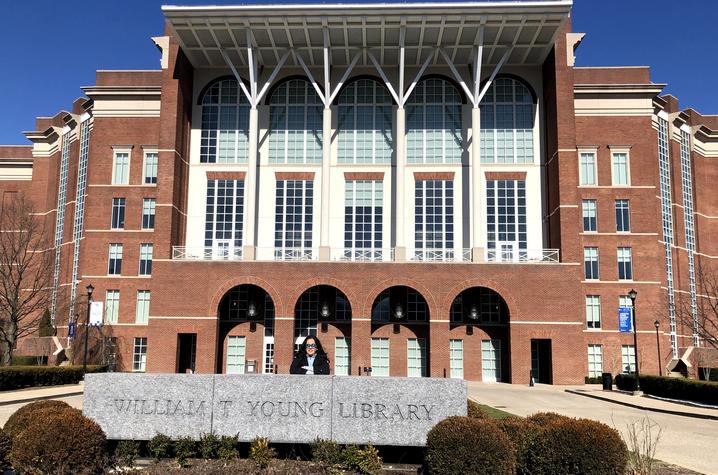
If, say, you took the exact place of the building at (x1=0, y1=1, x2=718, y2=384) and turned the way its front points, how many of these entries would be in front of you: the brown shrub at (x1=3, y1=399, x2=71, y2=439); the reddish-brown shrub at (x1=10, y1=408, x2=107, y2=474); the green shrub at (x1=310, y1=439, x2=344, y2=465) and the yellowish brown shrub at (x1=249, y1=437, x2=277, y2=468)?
4

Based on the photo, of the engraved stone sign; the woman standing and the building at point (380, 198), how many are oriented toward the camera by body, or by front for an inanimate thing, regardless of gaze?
3

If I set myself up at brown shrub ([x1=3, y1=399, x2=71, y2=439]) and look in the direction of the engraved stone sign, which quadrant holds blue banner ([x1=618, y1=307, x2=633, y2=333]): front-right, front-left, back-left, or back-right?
front-left

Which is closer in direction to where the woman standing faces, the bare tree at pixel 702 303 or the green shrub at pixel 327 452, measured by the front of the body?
the green shrub

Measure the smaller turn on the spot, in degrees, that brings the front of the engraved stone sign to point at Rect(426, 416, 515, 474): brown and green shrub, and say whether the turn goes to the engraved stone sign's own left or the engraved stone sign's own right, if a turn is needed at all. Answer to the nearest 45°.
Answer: approximately 45° to the engraved stone sign's own left

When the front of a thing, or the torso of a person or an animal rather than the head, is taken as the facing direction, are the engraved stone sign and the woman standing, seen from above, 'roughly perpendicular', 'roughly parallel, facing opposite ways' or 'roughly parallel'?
roughly parallel

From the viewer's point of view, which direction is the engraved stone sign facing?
toward the camera

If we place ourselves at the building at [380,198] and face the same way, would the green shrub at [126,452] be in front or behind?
in front

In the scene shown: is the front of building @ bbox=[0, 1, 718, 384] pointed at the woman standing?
yes

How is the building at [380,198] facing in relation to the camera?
toward the camera

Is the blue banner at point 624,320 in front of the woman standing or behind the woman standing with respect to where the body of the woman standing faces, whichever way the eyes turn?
behind

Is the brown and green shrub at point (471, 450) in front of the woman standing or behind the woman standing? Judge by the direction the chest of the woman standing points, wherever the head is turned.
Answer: in front

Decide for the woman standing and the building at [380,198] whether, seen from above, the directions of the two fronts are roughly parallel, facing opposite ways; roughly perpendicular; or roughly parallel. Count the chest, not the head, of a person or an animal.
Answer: roughly parallel

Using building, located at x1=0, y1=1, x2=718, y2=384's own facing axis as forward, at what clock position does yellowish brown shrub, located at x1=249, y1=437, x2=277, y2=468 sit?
The yellowish brown shrub is roughly at 12 o'clock from the building.

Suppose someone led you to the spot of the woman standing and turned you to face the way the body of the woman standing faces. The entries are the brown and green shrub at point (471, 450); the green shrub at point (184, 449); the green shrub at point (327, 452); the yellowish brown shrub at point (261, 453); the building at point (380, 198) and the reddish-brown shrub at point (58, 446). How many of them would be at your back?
1

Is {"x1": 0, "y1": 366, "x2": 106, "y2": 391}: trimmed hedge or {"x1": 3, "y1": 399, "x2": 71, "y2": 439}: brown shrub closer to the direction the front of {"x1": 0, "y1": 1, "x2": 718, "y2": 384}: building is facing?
the brown shrub

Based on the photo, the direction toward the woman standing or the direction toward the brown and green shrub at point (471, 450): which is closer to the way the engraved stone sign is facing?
the brown and green shrub
